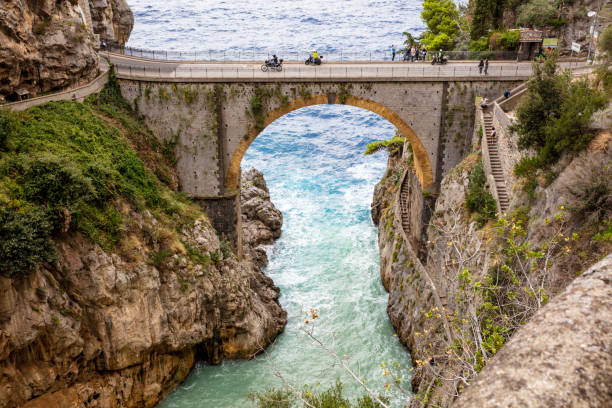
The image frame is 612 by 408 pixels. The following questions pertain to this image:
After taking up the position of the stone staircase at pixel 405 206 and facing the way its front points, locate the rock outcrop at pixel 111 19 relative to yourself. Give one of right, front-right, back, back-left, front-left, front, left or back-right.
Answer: right

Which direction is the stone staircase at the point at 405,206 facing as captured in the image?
toward the camera

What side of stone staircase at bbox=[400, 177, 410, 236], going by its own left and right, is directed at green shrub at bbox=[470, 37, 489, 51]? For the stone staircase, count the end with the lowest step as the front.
back

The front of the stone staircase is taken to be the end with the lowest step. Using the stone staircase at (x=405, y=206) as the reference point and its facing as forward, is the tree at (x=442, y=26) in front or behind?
behind

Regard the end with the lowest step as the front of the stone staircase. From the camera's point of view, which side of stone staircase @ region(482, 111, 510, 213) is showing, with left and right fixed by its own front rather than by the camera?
front

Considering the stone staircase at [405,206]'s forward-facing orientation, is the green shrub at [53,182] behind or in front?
in front

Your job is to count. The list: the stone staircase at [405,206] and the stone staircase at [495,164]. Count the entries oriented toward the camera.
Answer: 2

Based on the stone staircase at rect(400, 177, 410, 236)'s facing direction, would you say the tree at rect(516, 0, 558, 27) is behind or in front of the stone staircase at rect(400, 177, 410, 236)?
behind

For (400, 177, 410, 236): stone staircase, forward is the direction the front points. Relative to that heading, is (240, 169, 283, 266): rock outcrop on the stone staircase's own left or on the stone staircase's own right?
on the stone staircase's own right

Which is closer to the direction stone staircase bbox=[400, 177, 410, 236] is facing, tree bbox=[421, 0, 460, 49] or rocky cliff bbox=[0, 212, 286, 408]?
the rocky cliff

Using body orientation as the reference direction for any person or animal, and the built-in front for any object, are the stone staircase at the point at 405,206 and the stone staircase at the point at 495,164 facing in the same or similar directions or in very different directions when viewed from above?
same or similar directions

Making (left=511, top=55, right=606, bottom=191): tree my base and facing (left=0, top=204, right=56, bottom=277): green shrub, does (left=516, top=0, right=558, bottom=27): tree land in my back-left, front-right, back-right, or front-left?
back-right
